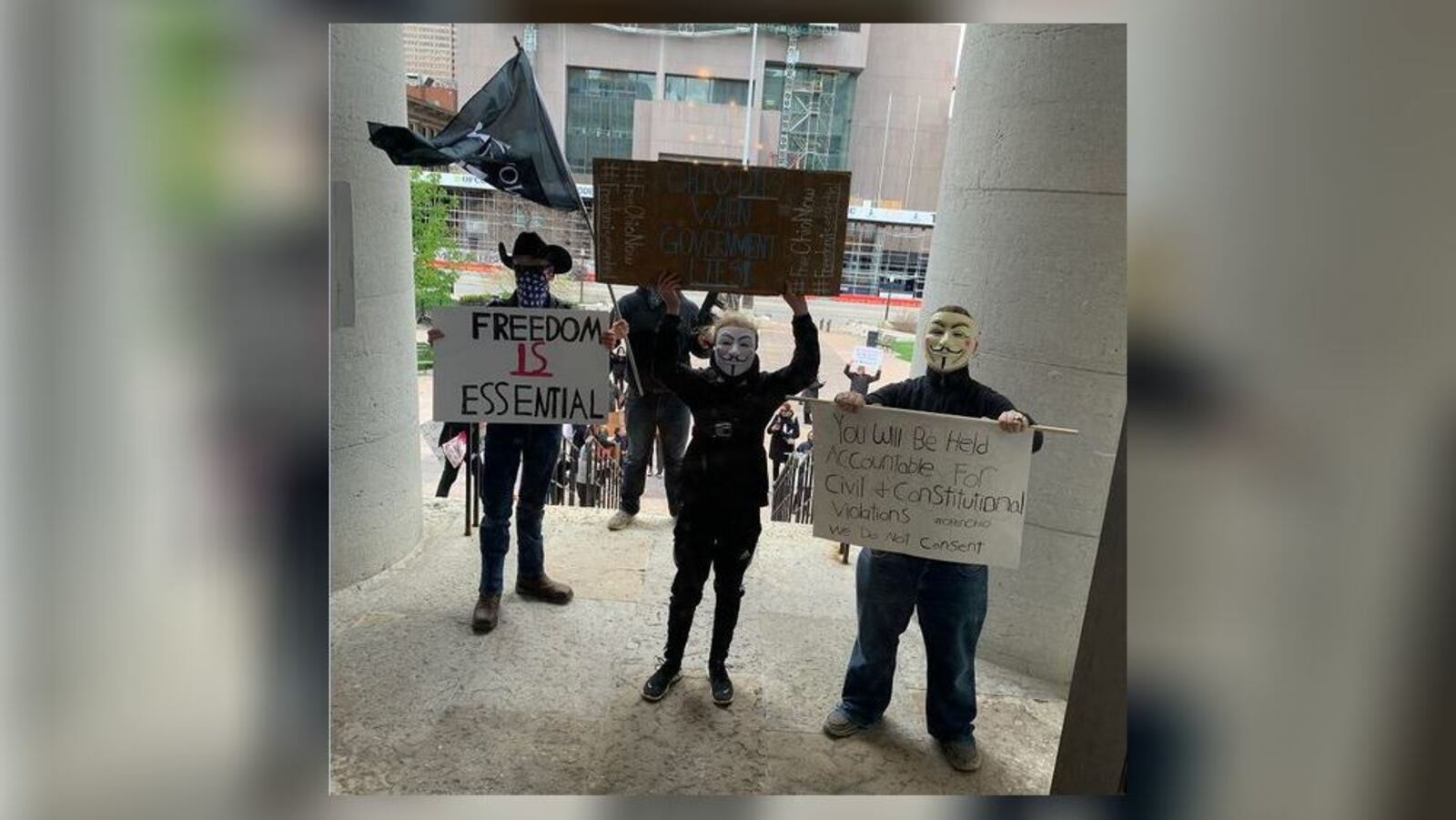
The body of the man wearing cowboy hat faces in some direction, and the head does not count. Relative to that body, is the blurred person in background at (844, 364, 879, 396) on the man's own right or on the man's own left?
on the man's own left

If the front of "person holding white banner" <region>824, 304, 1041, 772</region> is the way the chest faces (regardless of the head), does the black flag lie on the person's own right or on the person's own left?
on the person's own right

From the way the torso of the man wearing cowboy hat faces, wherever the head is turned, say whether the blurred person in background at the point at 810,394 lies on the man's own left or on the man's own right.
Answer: on the man's own left

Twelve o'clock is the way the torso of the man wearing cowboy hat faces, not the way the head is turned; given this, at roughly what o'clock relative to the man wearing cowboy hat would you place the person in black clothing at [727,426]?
The person in black clothing is roughly at 10 o'clock from the man wearing cowboy hat.

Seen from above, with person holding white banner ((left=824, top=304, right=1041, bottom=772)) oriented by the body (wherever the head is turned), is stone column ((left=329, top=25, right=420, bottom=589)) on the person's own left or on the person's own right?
on the person's own right

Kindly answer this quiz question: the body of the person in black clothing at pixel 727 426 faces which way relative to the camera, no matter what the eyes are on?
toward the camera

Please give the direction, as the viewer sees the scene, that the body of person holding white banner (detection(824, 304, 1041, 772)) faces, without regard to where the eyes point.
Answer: toward the camera

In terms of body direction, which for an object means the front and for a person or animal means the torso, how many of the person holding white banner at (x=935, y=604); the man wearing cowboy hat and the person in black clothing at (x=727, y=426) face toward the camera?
3
